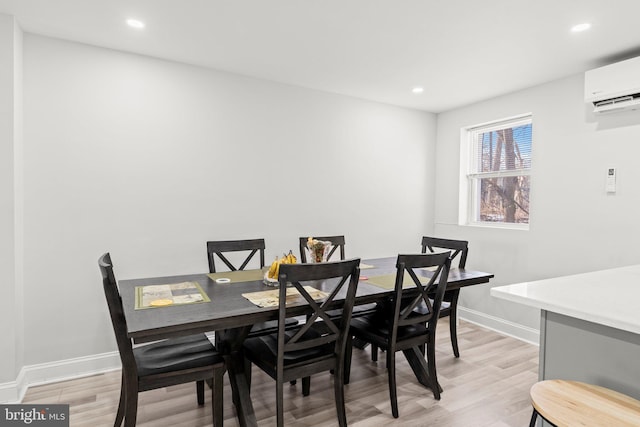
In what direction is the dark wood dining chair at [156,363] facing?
to the viewer's right

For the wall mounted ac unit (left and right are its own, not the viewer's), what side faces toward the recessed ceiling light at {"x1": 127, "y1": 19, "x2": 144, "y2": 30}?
front

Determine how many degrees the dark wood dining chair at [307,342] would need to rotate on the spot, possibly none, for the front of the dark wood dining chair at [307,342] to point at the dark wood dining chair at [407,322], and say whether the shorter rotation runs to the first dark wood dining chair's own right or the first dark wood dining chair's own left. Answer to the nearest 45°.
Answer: approximately 90° to the first dark wood dining chair's own right

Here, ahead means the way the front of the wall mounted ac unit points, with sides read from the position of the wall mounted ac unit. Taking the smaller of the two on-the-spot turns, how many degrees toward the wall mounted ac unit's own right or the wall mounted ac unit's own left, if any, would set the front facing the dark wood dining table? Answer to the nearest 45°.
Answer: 0° — it already faces it

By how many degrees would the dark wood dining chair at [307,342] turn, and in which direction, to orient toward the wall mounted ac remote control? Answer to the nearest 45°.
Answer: approximately 135° to its right

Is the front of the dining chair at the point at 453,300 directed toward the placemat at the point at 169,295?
yes

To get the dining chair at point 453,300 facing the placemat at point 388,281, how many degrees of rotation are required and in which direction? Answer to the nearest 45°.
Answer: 0° — it already faces it

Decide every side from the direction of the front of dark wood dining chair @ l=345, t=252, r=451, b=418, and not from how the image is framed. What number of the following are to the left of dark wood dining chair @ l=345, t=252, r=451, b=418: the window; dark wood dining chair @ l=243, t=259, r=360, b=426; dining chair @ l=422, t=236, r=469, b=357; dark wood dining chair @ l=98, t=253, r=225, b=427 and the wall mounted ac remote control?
2

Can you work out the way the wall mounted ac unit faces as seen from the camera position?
facing the viewer and to the left of the viewer

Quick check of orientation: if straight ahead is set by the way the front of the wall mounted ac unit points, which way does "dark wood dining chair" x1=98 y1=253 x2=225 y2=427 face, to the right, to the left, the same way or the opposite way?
the opposite way

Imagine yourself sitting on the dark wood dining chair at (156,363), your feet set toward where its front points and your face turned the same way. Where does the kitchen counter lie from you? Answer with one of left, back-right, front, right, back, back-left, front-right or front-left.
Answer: front-right

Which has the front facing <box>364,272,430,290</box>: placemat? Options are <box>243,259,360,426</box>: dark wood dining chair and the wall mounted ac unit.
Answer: the wall mounted ac unit

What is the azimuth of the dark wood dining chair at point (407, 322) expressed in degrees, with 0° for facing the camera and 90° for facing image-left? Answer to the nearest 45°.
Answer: approximately 135°

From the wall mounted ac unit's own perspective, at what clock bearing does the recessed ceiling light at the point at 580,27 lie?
The recessed ceiling light is roughly at 11 o'clock from the wall mounted ac unit.
